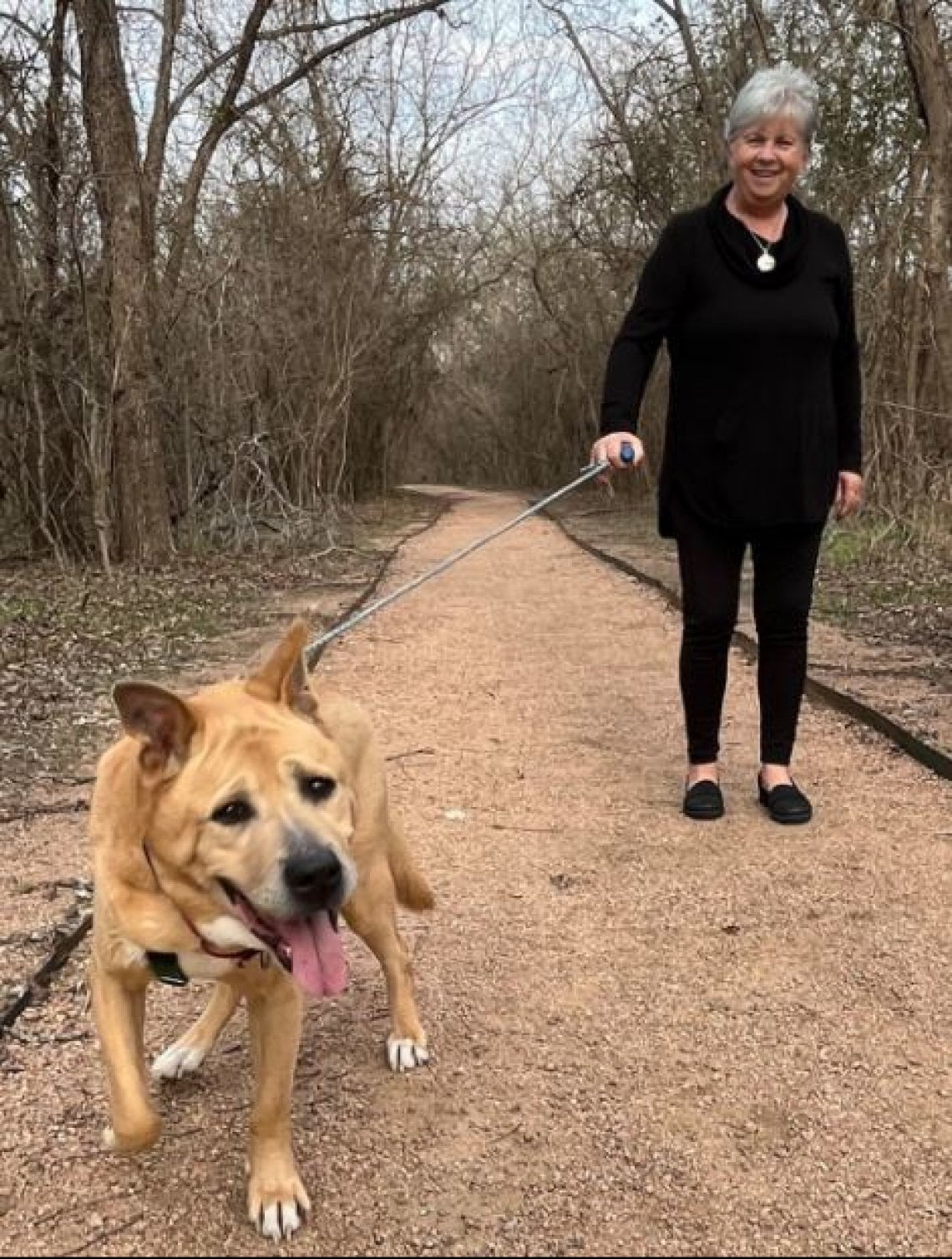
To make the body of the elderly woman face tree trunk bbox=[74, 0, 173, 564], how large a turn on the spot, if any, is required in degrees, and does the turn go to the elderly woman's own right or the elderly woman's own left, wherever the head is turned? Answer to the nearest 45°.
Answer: approximately 135° to the elderly woman's own right

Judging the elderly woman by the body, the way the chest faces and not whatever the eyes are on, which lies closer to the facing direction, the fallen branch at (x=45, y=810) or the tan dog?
the tan dog

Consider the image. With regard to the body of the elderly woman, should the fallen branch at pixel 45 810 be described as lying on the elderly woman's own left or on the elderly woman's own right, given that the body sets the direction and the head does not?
on the elderly woman's own right

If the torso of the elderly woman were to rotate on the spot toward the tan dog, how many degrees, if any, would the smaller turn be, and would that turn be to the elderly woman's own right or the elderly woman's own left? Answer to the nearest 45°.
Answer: approximately 45° to the elderly woman's own right

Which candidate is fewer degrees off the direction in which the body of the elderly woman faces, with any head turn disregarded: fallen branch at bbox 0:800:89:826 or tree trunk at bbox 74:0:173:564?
the fallen branch

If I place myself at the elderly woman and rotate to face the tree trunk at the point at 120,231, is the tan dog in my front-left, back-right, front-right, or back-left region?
back-left

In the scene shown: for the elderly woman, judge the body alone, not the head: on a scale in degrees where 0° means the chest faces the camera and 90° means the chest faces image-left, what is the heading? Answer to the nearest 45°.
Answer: approximately 0°

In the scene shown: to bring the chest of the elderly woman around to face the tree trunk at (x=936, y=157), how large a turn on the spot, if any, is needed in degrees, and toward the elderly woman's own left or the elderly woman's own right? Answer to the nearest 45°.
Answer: approximately 180°
